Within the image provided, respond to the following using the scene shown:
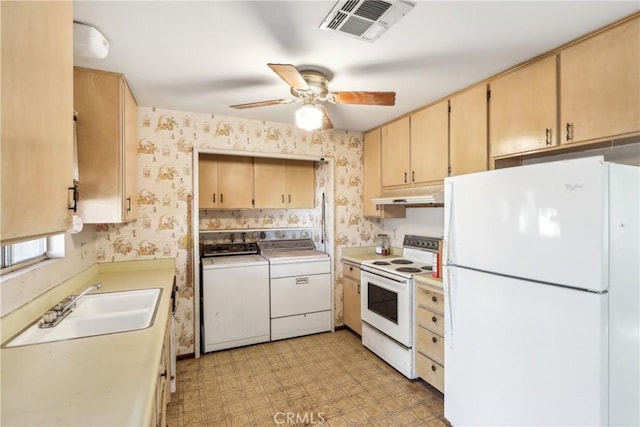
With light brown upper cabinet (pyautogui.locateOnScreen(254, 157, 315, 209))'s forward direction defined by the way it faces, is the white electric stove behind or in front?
in front

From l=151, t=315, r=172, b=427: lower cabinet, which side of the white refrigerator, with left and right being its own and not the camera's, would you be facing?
front

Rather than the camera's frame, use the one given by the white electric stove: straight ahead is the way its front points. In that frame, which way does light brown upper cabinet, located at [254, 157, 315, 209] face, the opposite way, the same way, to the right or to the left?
to the left

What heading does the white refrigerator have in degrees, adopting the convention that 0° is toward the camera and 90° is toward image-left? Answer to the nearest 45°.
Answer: approximately 45°

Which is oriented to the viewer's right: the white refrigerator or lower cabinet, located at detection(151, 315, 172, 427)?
the lower cabinet

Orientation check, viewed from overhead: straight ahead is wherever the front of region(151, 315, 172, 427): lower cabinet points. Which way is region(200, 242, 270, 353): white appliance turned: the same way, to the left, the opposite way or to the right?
to the right

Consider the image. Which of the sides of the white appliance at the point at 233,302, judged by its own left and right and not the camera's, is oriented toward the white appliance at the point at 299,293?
left

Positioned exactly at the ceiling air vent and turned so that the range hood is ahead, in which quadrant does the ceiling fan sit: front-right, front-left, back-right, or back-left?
front-left

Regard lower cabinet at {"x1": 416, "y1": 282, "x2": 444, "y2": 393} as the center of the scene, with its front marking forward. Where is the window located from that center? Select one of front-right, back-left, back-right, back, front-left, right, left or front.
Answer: front

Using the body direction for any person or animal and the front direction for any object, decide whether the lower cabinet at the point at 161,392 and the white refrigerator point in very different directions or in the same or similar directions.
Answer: very different directions

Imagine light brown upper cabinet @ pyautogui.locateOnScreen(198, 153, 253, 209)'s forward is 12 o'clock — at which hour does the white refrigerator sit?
The white refrigerator is roughly at 11 o'clock from the light brown upper cabinet.

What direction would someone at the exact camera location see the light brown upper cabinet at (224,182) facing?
facing the viewer

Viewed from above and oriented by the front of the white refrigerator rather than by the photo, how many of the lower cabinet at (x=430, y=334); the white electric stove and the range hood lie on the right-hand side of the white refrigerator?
3

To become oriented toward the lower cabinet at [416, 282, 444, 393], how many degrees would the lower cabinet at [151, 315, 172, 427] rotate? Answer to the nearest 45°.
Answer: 0° — it already faces it

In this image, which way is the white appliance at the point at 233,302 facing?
toward the camera

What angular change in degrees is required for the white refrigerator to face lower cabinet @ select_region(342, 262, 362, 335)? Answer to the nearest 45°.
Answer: approximately 90° to its right

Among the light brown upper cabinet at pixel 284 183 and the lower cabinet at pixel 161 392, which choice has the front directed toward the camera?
the light brown upper cabinet

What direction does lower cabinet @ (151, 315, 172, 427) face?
to the viewer's right

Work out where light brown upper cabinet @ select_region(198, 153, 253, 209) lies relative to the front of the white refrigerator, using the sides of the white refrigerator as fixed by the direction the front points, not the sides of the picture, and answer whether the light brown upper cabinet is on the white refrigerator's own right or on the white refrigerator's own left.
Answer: on the white refrigerator's own right
